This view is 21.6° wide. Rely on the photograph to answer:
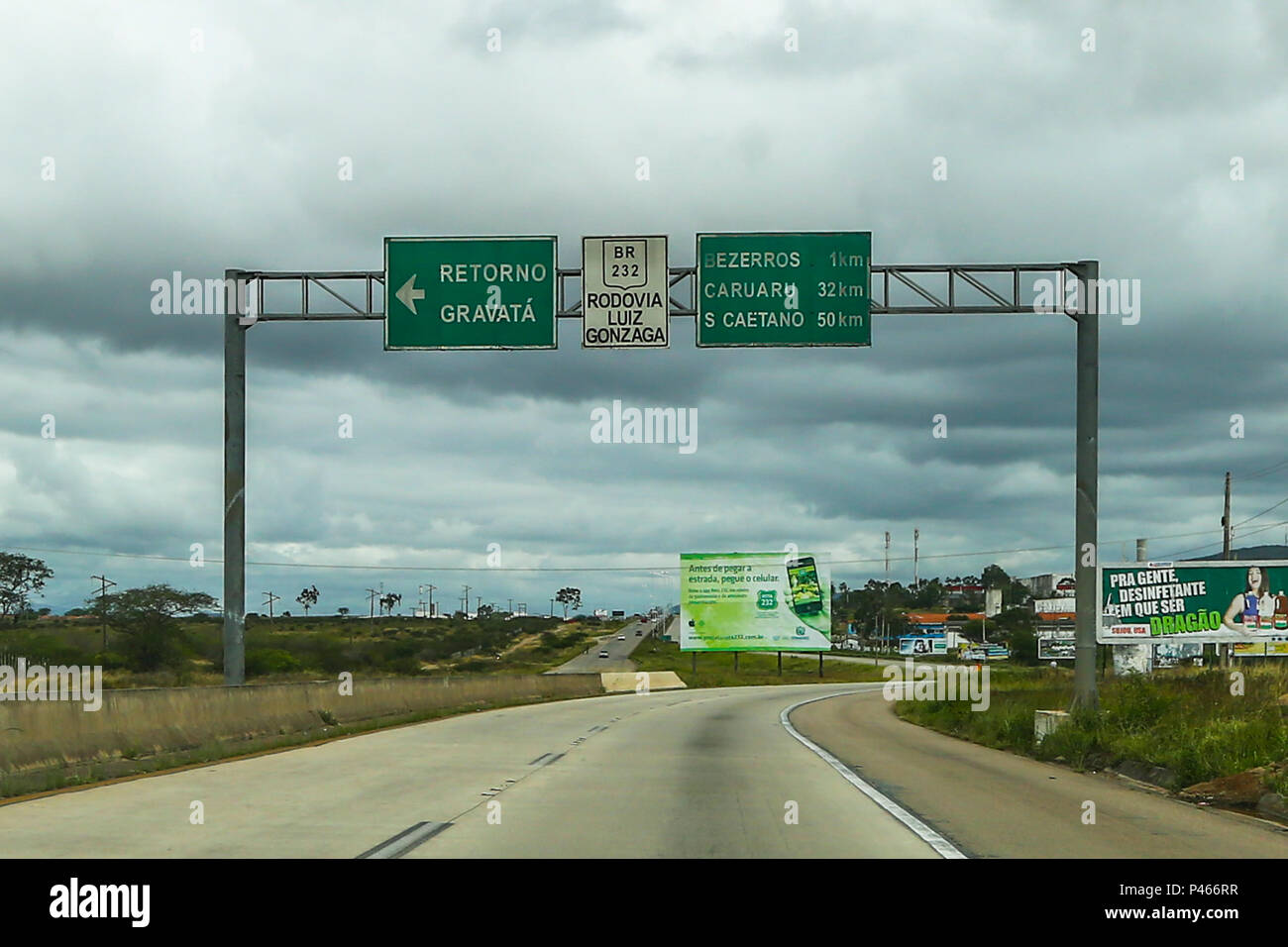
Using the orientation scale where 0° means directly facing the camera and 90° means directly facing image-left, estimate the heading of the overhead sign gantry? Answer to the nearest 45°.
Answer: approximately 0°

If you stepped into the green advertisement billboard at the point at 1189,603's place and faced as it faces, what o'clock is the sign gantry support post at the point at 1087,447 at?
The sign gantry support post is roughly at 12 o'clock from the green advertisement billboard.

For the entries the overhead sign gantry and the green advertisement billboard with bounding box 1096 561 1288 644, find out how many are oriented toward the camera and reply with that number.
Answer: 2

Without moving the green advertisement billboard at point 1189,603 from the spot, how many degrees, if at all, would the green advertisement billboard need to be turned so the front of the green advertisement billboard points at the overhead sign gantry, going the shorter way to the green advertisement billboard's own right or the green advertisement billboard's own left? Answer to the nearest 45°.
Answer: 0° — it already faces it

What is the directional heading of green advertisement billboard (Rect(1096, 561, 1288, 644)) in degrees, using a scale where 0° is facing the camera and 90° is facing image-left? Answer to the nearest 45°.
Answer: approximately 0°
